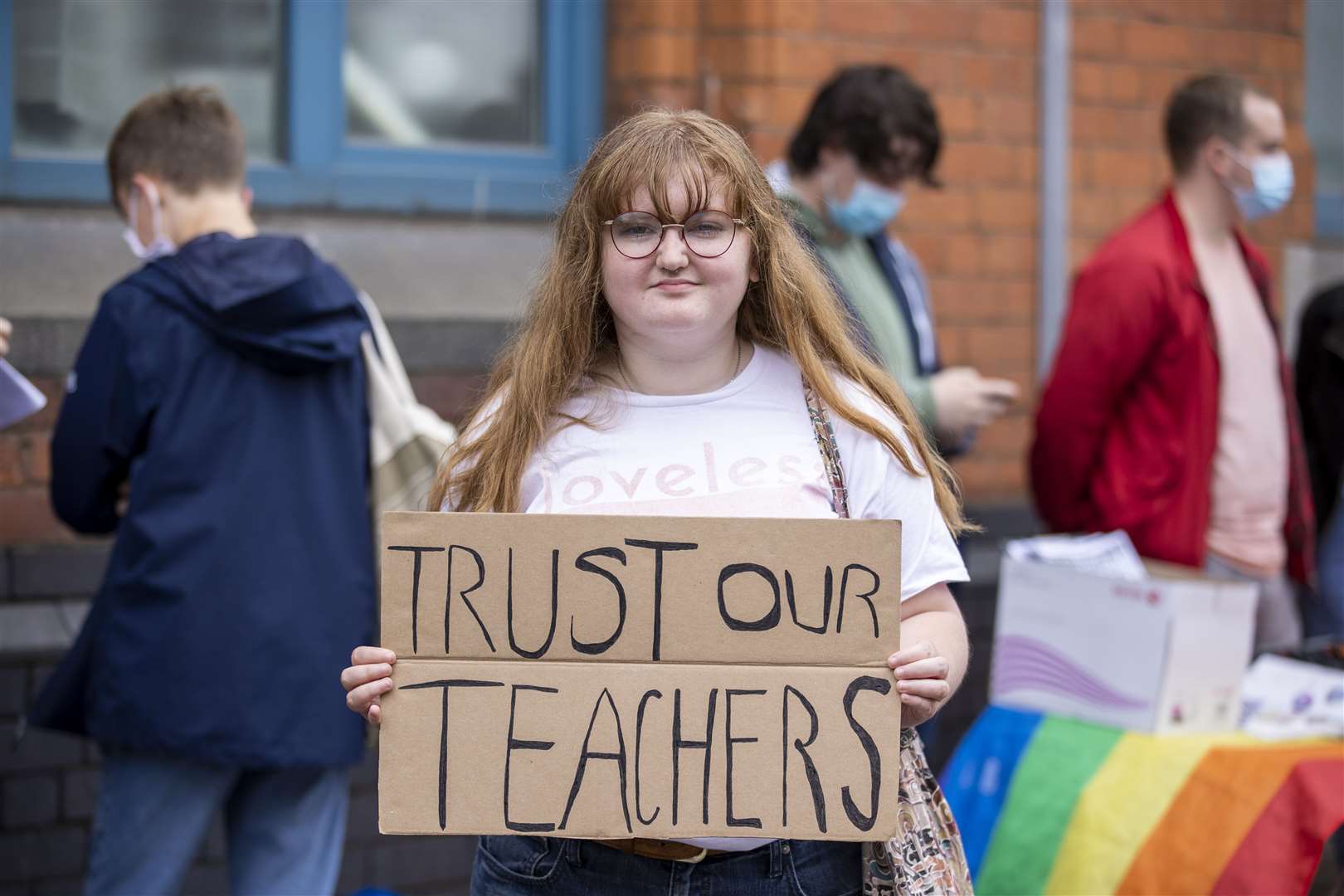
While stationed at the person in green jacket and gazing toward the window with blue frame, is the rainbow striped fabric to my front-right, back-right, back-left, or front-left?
back-left

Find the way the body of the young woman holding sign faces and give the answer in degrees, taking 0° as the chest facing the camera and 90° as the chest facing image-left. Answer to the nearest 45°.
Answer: approximately 0°

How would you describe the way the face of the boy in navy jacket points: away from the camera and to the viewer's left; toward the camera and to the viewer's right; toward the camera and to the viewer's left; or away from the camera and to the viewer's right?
away from the camera and to the viewer's left

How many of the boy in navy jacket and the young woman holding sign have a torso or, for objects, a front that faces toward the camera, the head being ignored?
1

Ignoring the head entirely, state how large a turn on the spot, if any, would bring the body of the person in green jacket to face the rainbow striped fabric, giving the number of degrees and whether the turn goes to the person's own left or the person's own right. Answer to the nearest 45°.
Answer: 0° — they already face it

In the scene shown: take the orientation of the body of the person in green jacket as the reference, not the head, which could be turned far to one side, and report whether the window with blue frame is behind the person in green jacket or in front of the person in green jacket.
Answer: behind

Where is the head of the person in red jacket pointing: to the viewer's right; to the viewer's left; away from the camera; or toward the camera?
to the viewer's right

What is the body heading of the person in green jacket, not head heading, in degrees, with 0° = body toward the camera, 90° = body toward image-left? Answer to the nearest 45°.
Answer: approximately 315°

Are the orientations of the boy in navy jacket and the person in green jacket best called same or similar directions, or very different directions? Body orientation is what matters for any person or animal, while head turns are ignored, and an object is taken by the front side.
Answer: very different directions
